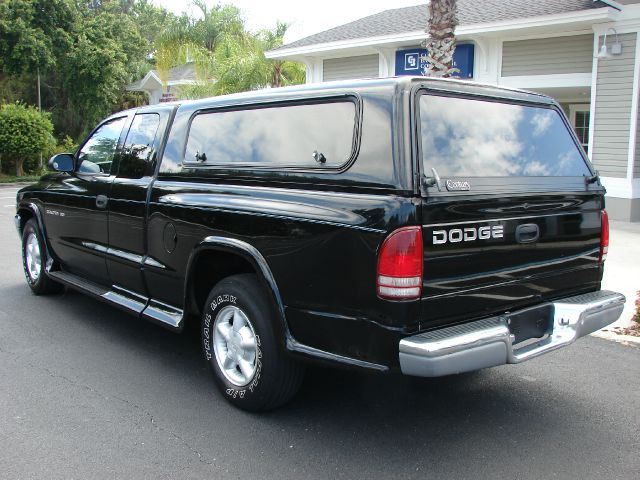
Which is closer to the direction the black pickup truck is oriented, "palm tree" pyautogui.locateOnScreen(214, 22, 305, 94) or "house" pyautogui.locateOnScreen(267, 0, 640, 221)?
the palm tree

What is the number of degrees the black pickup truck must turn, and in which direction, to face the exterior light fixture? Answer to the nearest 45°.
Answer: approximately 90° to its right

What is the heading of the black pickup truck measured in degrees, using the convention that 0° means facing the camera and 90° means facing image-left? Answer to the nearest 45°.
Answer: approximately 135°

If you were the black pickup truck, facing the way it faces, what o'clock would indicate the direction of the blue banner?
The blue banner is roughly at 2 o'clock from the black pickup truck.

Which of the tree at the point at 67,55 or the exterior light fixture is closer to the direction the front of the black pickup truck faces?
the tree

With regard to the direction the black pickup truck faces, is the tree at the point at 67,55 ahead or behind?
ahead

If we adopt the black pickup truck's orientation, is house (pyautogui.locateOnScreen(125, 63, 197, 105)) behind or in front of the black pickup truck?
in front
